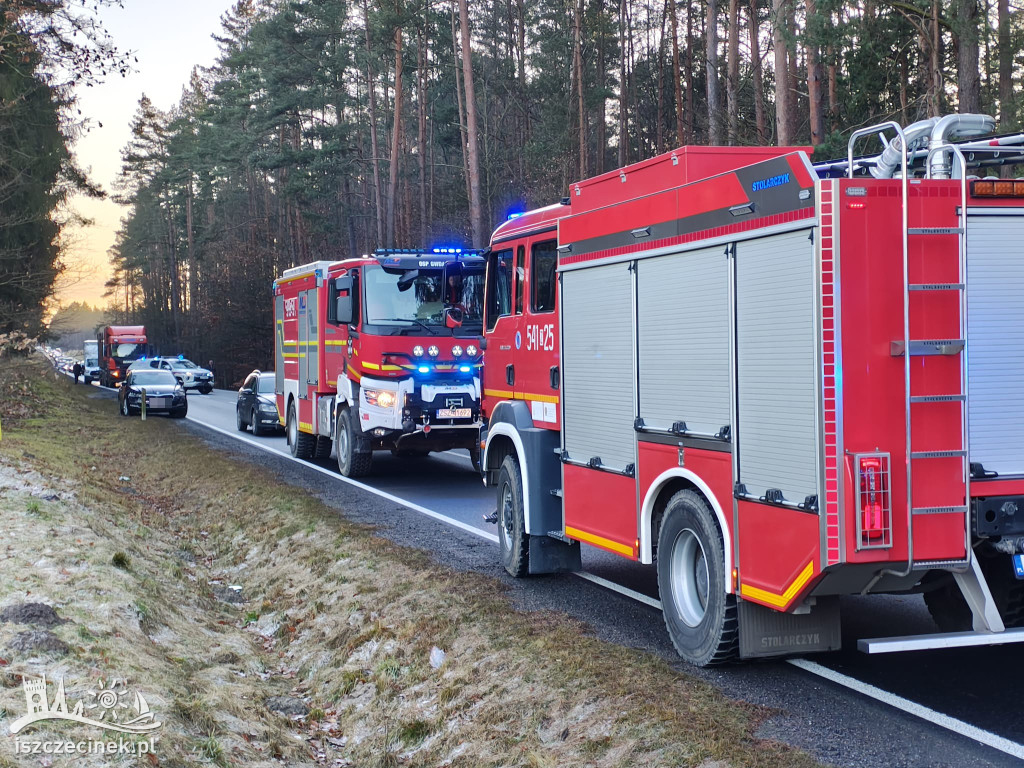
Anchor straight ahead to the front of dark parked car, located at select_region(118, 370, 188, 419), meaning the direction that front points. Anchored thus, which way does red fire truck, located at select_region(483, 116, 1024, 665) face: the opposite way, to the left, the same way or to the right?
the opposite way

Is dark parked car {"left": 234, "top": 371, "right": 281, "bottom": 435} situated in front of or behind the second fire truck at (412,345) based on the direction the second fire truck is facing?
behind

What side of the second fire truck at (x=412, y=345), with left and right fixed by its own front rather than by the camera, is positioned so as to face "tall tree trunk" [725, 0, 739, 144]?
left

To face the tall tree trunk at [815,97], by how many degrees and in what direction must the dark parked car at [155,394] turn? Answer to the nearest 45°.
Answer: approximately 45° to its left

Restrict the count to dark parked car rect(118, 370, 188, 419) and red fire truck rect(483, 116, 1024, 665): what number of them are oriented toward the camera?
1

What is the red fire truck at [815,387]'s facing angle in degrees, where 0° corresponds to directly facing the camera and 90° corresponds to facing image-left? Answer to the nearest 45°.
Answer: approximately 135°

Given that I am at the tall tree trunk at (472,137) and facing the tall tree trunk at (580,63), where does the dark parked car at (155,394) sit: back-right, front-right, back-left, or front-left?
back-left

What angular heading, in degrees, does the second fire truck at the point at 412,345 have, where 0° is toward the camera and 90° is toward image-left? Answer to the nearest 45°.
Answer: approximately 315°

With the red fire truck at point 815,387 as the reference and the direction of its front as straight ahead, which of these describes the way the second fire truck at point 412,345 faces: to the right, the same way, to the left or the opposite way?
the opposite way

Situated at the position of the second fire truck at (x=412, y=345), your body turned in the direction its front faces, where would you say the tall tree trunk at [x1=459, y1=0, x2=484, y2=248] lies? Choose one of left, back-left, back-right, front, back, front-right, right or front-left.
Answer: back-left
